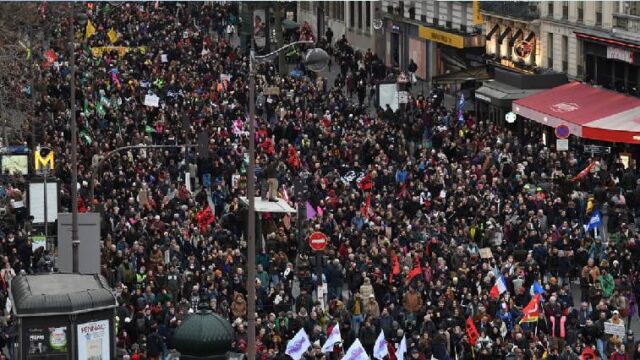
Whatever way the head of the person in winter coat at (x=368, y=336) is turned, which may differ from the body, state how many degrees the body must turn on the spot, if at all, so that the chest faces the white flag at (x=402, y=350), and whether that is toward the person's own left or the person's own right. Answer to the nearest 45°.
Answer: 0° — they already face it

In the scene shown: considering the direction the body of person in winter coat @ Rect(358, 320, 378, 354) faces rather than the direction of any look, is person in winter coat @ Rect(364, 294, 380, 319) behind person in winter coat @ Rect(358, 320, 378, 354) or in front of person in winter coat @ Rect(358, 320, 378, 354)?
behind

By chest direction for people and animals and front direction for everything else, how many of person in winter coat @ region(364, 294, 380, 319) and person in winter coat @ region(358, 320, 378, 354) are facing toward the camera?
2

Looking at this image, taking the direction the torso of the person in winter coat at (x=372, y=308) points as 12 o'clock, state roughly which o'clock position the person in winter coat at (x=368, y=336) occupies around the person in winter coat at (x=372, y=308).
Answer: the person in winter coat at (x=368, y=336) is roughly at 12 o'clock from the person in winter coat at (x=372, y=308).

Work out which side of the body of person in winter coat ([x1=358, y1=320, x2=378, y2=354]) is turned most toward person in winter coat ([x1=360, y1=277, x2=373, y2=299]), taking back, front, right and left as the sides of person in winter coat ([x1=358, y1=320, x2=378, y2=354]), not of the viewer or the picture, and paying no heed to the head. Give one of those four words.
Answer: back

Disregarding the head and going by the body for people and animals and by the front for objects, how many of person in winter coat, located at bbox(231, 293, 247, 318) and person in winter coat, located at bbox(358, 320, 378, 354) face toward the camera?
2

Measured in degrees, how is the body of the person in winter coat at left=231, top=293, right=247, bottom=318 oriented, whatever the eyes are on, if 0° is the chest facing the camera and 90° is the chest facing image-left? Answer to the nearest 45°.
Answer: approximately 0°
